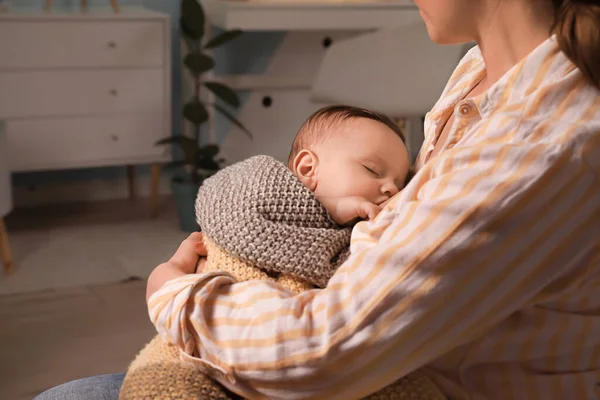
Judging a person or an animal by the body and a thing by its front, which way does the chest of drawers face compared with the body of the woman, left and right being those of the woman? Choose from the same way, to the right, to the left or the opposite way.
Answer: to the left

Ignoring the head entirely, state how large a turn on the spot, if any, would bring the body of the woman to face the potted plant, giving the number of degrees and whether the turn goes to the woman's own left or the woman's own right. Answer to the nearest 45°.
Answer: approximately 90° to the woman's own right

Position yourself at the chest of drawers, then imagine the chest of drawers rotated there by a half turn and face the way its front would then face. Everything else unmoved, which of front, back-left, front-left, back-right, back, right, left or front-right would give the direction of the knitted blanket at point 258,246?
back

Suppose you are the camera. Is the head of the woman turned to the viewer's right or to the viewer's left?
to the viewer's left

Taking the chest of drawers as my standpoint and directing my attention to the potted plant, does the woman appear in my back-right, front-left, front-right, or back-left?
front-right

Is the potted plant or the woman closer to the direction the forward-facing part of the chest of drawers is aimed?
the woman

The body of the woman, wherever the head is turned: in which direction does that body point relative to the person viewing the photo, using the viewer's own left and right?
facing to the left of the viewer

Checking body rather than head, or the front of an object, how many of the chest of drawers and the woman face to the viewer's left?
1

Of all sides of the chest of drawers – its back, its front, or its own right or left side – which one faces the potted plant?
left

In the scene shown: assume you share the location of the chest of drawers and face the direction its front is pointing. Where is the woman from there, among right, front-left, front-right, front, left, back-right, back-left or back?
front

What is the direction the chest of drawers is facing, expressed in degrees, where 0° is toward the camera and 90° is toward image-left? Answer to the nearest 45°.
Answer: approximately 0°

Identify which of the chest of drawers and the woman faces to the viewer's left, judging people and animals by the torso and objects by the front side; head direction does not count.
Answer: the woman

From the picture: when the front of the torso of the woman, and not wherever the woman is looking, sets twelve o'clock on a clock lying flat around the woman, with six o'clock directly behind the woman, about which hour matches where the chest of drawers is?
The chest of drawers is roughly at 2 o'clock from the woman.
